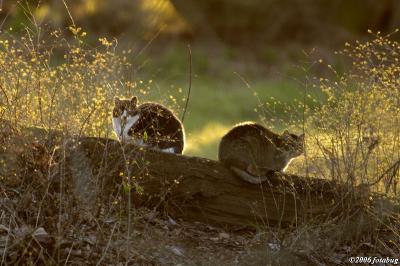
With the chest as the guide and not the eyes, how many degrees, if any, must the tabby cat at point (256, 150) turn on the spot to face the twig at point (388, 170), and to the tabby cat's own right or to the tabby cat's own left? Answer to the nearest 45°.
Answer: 0° — it already faces it

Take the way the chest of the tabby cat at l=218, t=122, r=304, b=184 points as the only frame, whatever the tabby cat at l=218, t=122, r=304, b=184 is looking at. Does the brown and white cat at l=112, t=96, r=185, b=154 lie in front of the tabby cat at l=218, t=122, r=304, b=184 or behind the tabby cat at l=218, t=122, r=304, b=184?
behind

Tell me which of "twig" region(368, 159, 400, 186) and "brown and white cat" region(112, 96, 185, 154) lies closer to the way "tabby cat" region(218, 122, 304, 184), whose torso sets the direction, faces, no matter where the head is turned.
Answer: the twig

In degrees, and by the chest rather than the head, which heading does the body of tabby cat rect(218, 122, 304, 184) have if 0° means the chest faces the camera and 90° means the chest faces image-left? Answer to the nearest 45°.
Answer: approximately 270°
